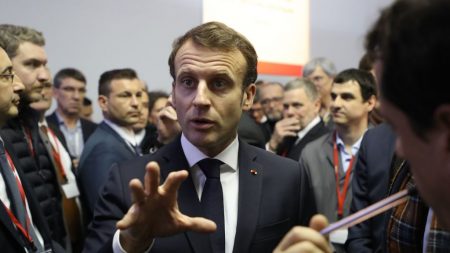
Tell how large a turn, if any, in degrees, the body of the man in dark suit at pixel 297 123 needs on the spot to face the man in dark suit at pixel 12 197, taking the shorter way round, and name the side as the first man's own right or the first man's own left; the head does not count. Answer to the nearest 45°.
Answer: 0° — they already face them

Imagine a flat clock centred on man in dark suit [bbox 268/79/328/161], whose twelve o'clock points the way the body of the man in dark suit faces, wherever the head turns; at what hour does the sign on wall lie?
The sign on wall is roughly at 4 o'clock from the man in dark suit.

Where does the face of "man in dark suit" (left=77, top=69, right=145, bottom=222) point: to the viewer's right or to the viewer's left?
to the viewer's right

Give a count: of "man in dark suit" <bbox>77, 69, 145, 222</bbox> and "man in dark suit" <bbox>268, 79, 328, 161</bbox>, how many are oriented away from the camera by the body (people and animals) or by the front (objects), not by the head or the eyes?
0

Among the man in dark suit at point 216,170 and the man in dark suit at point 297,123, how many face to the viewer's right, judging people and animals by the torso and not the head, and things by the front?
0

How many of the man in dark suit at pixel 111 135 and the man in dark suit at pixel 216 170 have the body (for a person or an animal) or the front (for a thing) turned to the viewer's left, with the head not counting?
0

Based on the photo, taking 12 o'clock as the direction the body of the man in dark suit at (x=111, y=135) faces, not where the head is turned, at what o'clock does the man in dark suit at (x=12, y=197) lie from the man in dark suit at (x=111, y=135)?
the man in dark suit at (x=12, y=197) is roughly at 2 o'clock from the man in dark suit at (x=111, y=135).

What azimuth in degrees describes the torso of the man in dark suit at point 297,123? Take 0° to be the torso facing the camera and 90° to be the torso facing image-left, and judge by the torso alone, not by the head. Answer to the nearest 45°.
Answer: approximately 45°

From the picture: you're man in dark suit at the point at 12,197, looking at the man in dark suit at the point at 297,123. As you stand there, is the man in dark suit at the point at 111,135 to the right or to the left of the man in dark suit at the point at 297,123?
left

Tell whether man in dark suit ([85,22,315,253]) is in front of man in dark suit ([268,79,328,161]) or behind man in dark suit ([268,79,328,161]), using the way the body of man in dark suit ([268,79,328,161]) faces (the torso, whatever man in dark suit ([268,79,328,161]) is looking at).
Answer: in front

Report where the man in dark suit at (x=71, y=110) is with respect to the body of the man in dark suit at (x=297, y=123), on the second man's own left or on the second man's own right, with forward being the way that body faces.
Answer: on the second man's own right

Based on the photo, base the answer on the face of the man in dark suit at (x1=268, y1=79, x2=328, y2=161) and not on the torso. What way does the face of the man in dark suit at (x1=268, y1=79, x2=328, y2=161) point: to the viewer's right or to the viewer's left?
to the viewer's left
